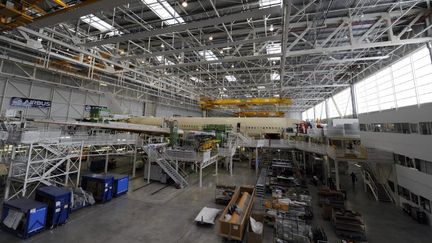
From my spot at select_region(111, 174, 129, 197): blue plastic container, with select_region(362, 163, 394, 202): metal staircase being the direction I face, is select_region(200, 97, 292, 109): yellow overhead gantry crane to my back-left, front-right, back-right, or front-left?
front-left

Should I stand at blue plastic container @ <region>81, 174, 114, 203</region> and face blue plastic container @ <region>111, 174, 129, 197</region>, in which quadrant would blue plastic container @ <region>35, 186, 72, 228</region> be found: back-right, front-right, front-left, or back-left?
back-right

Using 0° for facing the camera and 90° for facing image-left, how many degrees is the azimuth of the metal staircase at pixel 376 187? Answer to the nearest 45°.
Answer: approximately 315°

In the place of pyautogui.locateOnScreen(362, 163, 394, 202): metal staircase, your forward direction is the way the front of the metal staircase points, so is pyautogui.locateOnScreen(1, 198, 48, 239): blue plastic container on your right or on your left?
on your right

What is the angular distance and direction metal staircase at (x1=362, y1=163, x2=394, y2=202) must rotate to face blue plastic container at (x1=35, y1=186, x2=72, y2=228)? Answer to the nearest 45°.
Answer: approximately 90° to its right

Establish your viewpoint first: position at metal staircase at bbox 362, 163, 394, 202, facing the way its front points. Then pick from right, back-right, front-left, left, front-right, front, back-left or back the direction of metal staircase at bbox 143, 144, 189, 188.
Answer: right

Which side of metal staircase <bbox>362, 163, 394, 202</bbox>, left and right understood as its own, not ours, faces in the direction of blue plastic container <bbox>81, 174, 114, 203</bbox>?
right
